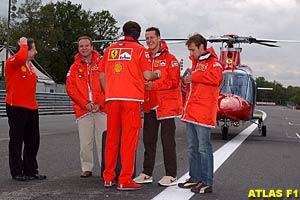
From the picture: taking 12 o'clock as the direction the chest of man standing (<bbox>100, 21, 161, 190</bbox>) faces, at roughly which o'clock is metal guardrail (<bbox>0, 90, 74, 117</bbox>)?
The metal guardrail is roughly at 10 o'clock from the man standing.

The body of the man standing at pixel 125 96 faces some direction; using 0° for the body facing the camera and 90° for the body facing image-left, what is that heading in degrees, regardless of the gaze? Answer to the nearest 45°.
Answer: approximately 225°

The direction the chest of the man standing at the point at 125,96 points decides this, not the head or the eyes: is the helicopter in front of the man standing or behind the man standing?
in front

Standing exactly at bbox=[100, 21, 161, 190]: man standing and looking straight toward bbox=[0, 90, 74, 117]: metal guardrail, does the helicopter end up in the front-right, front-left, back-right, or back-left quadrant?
front-right

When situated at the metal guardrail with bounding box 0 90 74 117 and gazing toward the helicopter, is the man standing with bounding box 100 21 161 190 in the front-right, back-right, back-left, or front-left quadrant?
front-right

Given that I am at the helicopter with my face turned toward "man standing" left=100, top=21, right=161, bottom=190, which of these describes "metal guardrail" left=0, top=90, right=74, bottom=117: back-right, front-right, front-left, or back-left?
back-right
